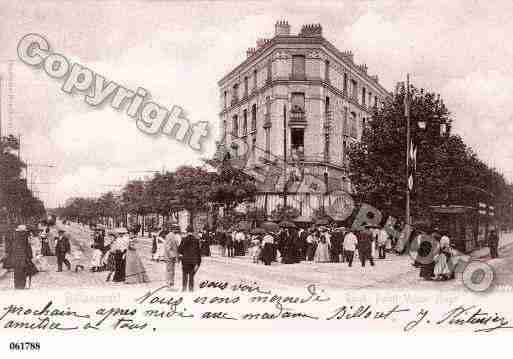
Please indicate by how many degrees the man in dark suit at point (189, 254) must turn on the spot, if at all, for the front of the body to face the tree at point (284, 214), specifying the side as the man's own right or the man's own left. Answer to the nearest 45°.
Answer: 0° — they already face it

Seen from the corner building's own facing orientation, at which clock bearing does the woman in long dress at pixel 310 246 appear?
The woman in long dress is roughly at 12 o'clock from the corner building.

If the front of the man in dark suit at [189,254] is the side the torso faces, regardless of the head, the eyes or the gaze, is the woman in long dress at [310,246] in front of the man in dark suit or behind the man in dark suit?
in front

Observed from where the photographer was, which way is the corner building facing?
facing the viewer

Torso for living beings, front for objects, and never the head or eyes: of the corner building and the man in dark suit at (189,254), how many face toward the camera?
1

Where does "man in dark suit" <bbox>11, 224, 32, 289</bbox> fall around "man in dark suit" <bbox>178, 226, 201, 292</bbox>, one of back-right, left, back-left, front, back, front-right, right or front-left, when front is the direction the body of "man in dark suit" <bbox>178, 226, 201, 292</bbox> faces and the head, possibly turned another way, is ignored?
left

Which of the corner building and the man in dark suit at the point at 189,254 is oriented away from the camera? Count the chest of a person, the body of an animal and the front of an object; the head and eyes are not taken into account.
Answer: the man in dark suit

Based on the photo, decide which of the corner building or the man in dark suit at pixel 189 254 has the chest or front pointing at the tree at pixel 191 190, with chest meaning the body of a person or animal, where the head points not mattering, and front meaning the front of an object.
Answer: the man in dark suit

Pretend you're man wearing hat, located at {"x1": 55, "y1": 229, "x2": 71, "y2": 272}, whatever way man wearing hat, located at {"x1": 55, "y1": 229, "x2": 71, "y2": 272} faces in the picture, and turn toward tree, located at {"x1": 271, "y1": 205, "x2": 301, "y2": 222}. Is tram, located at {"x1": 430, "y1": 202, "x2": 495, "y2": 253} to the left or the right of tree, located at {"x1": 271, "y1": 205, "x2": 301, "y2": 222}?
right

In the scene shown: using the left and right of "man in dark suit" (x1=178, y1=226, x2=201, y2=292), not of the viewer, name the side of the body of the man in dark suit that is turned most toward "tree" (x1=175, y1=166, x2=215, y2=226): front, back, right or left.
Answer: front

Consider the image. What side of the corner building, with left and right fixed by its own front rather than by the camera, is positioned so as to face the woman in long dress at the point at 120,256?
front

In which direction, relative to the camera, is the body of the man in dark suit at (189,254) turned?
away from the camera

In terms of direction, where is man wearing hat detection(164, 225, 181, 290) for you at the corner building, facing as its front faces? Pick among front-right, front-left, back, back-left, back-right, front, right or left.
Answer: front

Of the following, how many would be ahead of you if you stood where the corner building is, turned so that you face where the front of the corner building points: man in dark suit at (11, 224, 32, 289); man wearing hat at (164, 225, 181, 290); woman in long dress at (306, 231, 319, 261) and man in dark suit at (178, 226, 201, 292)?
4
